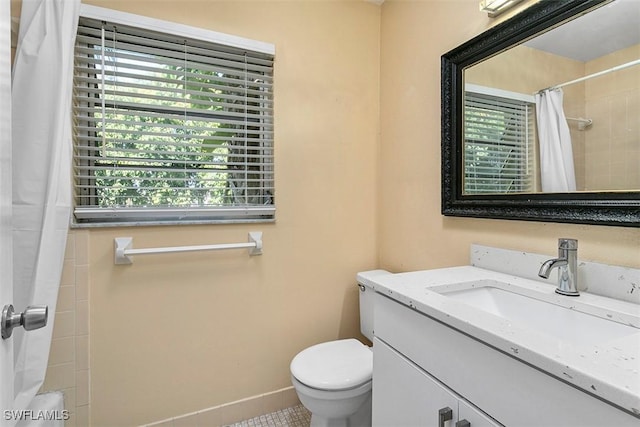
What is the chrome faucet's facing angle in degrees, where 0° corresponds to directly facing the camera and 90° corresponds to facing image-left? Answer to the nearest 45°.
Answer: approximately 45°

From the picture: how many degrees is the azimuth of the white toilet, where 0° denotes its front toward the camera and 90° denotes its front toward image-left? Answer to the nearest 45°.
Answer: approximately 45°

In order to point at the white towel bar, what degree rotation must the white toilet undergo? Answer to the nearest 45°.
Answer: approximately 45° to its right

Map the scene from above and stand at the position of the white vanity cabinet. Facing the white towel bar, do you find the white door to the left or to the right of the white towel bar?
left

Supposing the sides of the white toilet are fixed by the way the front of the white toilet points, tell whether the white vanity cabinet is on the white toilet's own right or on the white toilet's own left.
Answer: on the white toilet's own left

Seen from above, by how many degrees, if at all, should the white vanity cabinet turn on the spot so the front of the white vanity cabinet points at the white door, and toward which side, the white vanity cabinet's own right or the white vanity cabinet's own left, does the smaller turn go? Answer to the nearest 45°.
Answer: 0° — it already faces it

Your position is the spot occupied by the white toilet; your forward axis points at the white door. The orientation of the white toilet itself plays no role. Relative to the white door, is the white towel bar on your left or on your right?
right

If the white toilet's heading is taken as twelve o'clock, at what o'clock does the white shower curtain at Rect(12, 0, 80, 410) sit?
The white shower curtain is roughly at 1 o'clock from the white toilet.
